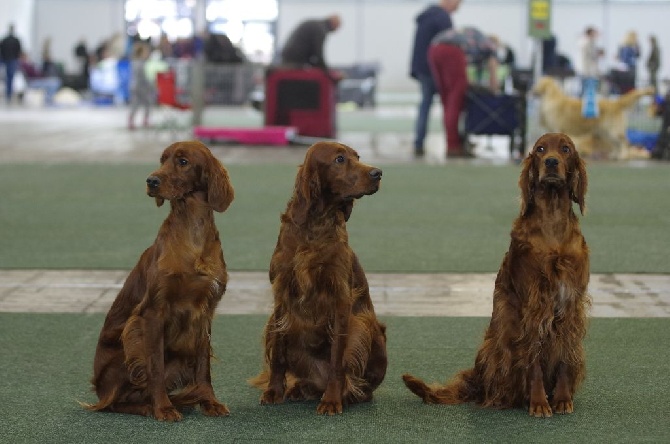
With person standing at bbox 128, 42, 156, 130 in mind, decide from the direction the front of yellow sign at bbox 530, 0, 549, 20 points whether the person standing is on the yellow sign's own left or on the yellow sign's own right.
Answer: on the yellow sign's own right

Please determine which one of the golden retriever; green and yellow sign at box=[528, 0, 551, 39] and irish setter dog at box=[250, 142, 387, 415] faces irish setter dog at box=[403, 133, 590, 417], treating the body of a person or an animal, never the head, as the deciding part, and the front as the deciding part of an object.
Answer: the green and yellow sign

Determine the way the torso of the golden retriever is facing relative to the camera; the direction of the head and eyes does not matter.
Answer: to the viewer's left

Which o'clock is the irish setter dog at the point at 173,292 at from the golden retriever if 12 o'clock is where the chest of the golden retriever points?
The irish setter dog is roughly at 9 o'clock from the golden retriever.

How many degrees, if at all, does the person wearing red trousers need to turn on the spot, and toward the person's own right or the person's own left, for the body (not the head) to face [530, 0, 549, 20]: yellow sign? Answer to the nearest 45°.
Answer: approximately 45° to the person's own left

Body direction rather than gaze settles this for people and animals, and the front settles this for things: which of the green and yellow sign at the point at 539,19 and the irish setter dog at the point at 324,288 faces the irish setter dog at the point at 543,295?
the green and yellow sign

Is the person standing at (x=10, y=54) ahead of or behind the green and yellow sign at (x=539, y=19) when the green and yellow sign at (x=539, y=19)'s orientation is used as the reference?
behind

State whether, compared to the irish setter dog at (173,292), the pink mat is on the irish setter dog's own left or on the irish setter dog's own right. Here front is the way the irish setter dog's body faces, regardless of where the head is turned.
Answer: on the irish setter dog's own left

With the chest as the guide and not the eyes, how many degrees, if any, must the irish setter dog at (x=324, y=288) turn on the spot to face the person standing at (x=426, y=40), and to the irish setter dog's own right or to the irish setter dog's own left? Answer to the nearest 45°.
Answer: approximately 135° to the irish setter dog's own right

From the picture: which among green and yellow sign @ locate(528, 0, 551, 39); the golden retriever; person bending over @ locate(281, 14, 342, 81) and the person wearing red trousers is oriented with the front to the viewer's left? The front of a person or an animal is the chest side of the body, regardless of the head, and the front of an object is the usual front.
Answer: the golden retriever
